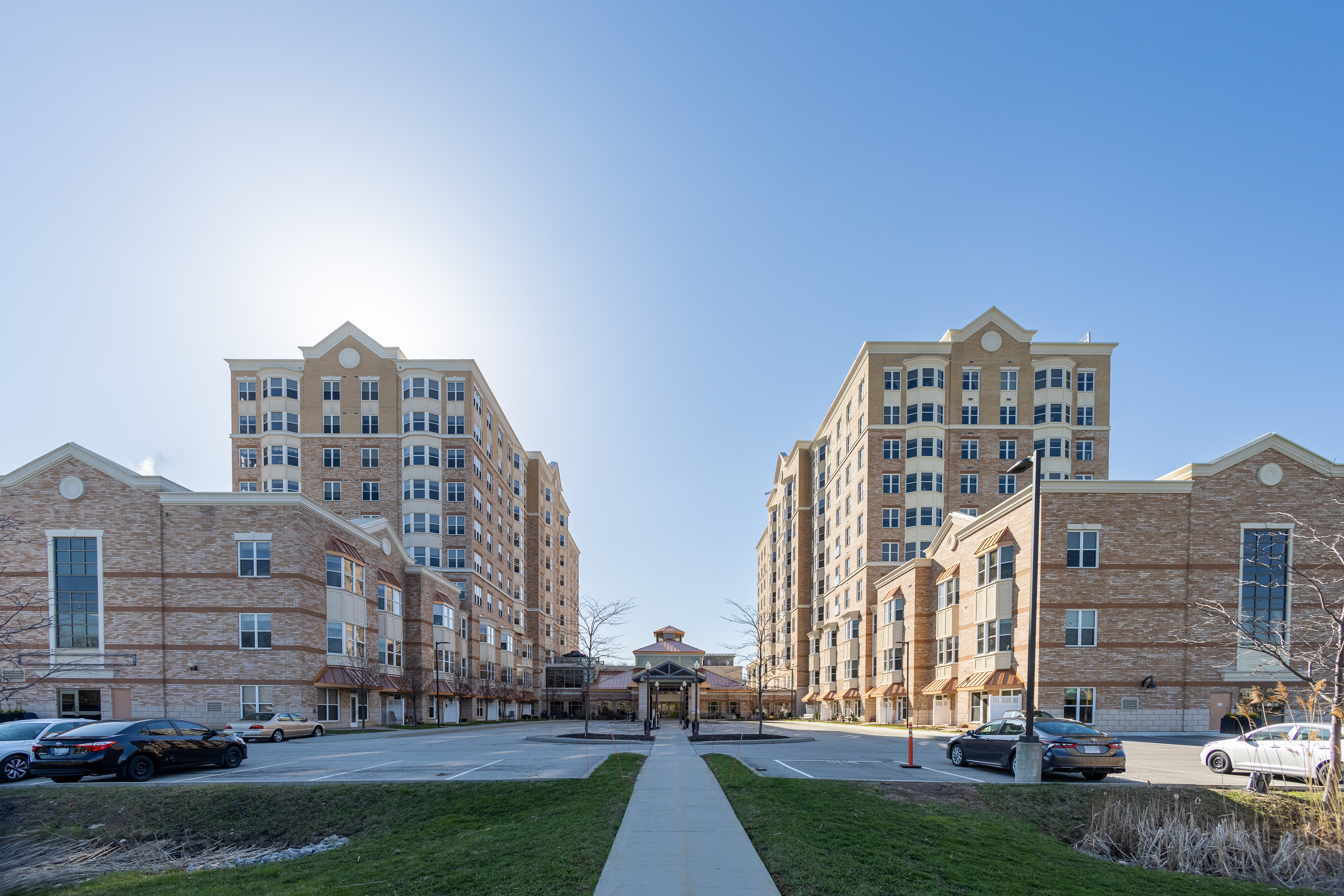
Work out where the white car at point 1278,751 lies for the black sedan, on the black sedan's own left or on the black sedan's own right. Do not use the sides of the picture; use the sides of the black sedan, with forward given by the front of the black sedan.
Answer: on the black sedan's own right

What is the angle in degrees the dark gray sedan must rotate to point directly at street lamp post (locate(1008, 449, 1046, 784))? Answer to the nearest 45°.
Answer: approximately 135° to its left

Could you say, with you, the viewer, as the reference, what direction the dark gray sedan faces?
facing away from the viewer and to the left of the viewer

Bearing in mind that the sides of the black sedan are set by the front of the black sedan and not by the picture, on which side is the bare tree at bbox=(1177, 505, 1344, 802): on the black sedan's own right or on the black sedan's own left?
on the black sedan's own right

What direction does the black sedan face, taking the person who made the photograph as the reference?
facing away from the viewer and to the right of the viewer

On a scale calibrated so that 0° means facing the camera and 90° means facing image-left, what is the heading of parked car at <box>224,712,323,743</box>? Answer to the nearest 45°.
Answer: approximately 225°

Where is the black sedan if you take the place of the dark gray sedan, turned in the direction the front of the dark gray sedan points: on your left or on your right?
on your left
